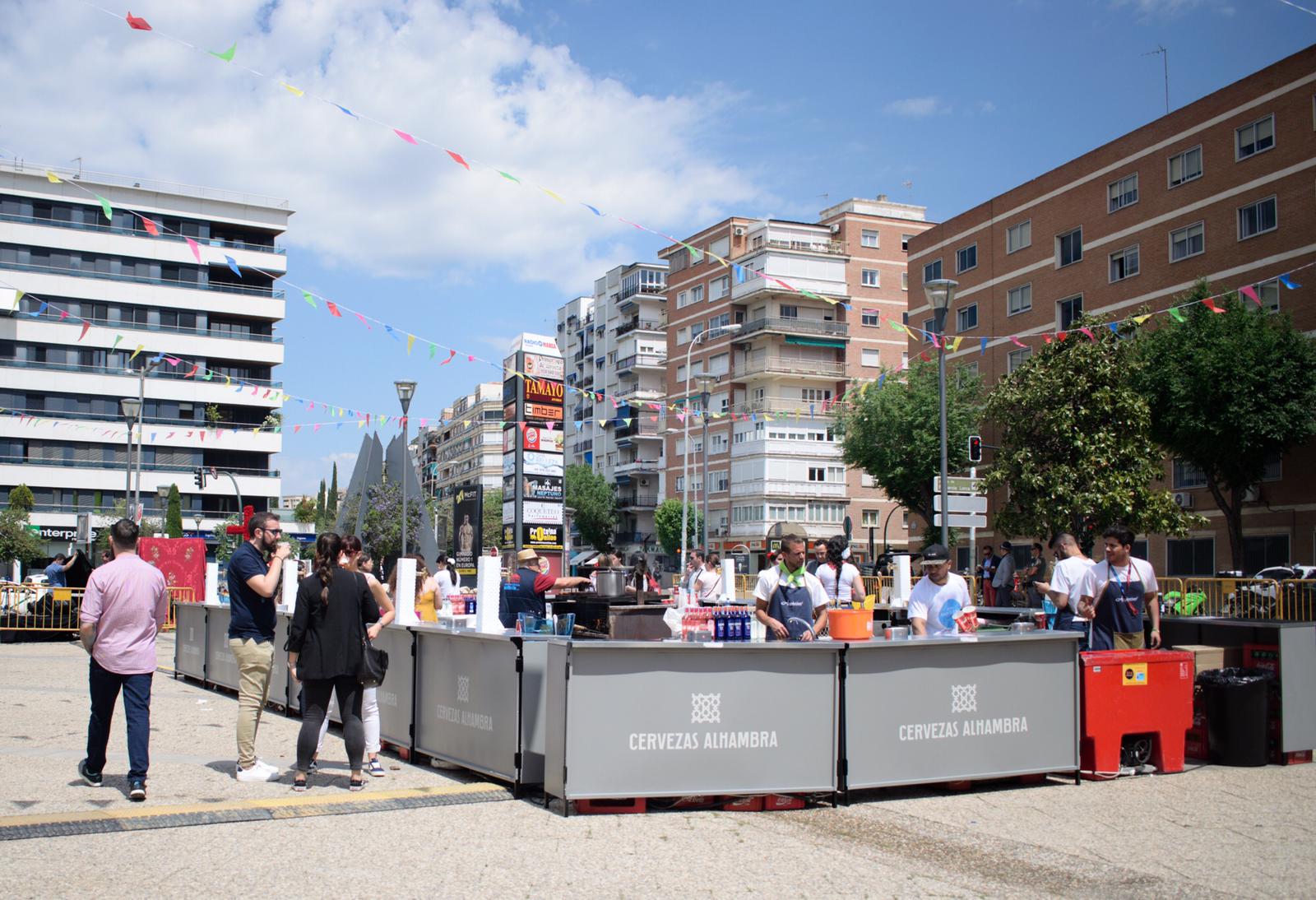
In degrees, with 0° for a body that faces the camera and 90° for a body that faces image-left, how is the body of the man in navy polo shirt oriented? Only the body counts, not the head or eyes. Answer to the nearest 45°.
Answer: approximately 270°

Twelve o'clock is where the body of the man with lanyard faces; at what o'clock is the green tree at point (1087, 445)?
The green tree is roughly at 6 o'clock from the man with lanyard.

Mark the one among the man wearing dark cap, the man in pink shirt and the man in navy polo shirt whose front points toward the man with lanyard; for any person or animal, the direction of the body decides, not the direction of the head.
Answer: the man in navy polo shirt

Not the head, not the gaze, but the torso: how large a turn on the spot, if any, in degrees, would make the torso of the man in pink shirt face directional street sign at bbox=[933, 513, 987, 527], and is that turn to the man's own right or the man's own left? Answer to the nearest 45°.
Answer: approximately 45° to the man's own right

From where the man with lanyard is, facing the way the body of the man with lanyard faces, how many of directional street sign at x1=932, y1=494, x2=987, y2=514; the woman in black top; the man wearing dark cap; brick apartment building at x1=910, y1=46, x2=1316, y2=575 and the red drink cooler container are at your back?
2

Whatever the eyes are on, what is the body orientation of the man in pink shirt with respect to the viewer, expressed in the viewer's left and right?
facing away from the viewer

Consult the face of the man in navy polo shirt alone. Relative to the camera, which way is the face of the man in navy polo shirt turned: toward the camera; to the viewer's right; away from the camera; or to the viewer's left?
to the viewer's right

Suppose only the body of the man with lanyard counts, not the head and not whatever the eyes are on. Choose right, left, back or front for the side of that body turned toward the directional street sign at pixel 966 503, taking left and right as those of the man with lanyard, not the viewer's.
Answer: back

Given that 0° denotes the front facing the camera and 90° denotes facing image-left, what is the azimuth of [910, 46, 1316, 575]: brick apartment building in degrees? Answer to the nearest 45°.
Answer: approximately 45°

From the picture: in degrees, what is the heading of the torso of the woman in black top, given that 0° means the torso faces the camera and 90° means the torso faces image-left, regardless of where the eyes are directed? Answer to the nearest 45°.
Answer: approximately 180°

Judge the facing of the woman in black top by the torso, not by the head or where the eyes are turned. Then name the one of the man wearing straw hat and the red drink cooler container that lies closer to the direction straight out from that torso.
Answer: the man wearing straw hat

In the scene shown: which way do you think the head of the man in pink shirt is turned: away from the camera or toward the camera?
away from the camera
